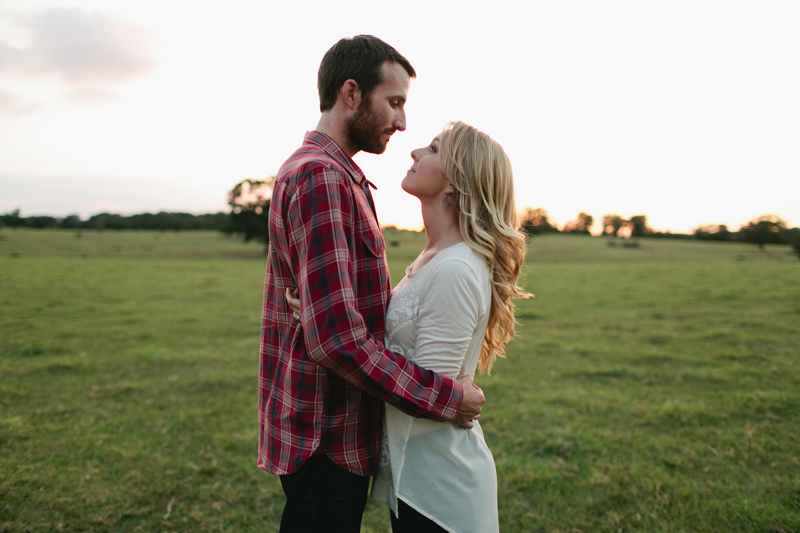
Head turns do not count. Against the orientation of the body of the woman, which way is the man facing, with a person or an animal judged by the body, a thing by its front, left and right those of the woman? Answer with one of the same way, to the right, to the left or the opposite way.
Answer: the opposite way

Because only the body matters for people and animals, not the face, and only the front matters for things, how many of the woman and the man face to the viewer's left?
1

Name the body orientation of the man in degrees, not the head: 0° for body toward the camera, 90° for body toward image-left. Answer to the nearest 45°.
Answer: approximately 270°

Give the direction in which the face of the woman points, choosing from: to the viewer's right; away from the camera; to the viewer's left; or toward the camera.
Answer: to the viewer's left

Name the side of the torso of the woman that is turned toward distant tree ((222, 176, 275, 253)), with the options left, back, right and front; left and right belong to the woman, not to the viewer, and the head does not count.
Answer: right

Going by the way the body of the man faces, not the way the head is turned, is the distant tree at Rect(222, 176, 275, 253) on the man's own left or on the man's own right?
on the man's own left

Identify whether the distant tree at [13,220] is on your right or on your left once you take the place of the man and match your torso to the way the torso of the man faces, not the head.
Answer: on your left

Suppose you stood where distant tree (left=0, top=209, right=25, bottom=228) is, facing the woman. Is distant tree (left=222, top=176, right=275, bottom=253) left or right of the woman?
left

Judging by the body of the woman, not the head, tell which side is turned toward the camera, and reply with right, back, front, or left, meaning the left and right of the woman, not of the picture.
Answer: left

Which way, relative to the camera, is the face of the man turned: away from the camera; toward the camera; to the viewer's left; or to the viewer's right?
to the viewer's right

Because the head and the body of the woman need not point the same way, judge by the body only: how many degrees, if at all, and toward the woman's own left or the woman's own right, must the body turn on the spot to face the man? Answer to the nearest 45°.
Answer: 0° — they already face them

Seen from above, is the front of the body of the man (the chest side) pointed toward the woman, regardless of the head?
yes
